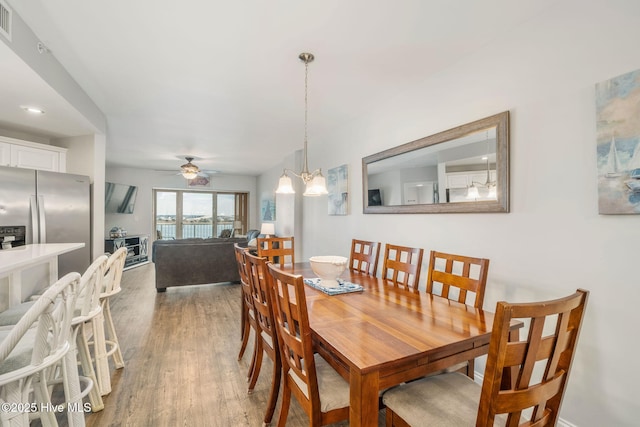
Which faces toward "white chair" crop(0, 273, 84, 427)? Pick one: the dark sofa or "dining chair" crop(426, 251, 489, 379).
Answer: the dining chair

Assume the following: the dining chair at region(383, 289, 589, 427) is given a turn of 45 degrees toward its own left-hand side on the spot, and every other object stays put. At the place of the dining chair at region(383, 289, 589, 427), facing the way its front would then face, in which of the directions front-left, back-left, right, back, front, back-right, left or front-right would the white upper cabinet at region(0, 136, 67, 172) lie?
front

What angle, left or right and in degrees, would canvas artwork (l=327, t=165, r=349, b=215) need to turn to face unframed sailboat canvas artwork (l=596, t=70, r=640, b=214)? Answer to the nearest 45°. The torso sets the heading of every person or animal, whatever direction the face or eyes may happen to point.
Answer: approximately 90° to its left

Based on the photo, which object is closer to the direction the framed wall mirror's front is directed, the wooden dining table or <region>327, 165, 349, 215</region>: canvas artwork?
the wooden dining table

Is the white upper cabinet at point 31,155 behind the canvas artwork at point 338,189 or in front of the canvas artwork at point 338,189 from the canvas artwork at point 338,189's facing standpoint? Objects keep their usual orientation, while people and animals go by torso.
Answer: in front

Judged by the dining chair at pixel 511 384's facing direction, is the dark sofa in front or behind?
in front

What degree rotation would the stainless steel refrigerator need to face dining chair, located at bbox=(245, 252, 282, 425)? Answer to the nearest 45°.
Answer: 0° — it already faces it

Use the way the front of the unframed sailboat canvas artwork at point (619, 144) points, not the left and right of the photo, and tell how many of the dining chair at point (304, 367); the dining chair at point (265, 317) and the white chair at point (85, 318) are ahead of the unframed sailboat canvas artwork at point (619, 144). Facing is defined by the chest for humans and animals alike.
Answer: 3

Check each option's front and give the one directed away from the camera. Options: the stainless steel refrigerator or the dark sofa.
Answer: the dark sofa

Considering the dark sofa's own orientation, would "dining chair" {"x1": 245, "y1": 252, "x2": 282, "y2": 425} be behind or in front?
behind

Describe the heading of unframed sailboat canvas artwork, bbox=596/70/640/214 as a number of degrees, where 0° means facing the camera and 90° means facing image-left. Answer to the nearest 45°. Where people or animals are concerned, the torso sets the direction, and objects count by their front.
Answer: approximately 45°

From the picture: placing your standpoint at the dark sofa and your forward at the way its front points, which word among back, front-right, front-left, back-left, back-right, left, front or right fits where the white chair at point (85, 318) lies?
back

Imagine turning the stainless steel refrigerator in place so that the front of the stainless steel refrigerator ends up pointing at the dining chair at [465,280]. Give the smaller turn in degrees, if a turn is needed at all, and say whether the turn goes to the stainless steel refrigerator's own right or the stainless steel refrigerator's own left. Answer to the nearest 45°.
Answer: approximately 45° to the stainless steel refrigerator's own left

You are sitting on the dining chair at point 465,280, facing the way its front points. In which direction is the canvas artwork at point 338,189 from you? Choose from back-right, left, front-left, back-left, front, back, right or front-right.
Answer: right

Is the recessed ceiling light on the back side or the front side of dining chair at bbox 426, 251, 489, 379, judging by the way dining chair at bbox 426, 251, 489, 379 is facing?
on the front side
